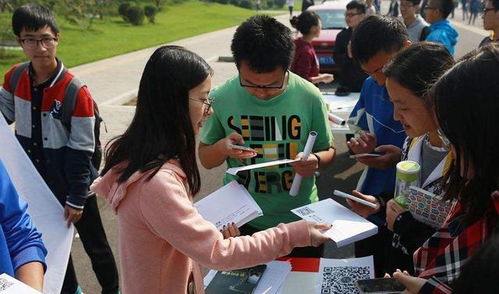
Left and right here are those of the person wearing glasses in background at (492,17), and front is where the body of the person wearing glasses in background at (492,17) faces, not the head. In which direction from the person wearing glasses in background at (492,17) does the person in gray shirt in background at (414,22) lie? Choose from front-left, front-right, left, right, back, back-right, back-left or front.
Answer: front-right

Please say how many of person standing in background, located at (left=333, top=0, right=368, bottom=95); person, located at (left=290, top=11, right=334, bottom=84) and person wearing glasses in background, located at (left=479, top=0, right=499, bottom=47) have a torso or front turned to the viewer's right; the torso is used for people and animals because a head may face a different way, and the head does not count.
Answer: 1

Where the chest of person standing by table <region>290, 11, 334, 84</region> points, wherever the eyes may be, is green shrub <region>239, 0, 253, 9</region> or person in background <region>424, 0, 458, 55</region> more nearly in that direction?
the person in background

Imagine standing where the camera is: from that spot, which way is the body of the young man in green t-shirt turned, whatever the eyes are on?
toward the camera

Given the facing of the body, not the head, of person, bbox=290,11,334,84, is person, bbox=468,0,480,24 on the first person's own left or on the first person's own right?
on the first person's own left

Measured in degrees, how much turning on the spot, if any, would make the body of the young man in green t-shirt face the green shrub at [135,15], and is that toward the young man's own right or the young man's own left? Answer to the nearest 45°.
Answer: approximately 180°

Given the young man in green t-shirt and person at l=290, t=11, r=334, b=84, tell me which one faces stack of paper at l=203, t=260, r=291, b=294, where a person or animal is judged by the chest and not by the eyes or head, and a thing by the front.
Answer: the young man in green t-shirt

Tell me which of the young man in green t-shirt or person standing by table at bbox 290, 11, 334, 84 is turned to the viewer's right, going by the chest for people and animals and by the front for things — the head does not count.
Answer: the person standing by table

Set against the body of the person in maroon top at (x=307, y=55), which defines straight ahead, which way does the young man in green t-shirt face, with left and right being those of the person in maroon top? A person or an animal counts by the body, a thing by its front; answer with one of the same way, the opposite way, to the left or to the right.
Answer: to the right

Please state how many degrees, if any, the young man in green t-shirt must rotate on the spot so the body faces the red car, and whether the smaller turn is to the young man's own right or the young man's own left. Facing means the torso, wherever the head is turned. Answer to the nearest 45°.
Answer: approximately 180°

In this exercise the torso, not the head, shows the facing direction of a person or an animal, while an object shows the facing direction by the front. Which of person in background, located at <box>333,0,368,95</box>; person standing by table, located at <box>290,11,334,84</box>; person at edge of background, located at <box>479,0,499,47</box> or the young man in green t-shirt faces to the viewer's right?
person standing by table, located at <box>290,11,334,84</box>

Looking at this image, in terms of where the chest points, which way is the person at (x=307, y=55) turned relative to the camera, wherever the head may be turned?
to the viewer's right

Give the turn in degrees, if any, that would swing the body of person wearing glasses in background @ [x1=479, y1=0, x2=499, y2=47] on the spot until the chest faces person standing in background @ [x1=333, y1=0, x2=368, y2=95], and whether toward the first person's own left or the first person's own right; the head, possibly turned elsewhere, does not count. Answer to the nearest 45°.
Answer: approximately 45° to the first person's own right
